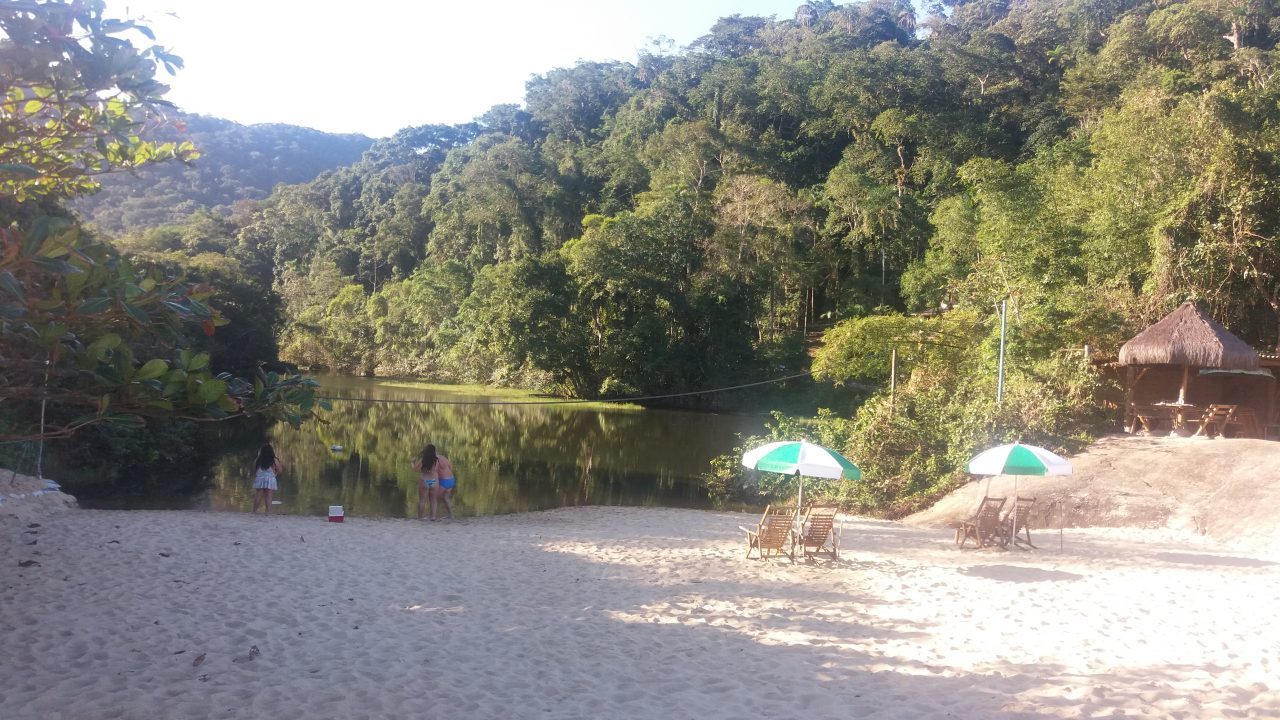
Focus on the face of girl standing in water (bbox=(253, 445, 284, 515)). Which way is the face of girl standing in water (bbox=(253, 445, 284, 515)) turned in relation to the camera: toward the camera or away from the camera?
away from the camera

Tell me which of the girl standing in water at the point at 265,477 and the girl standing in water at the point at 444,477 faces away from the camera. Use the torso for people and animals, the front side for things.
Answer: the girl standing in water at the point at 265,477

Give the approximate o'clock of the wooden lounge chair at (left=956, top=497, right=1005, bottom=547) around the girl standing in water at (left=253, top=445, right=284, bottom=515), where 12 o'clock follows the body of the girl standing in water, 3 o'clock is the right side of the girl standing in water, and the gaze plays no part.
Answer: The wooden lounge chair is roughly at 4 o'clock from the girl standing in water.

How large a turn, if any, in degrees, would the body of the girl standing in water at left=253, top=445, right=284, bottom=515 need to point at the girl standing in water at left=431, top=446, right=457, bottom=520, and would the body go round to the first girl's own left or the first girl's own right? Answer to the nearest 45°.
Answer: approximately 90° to the first girl's own right
